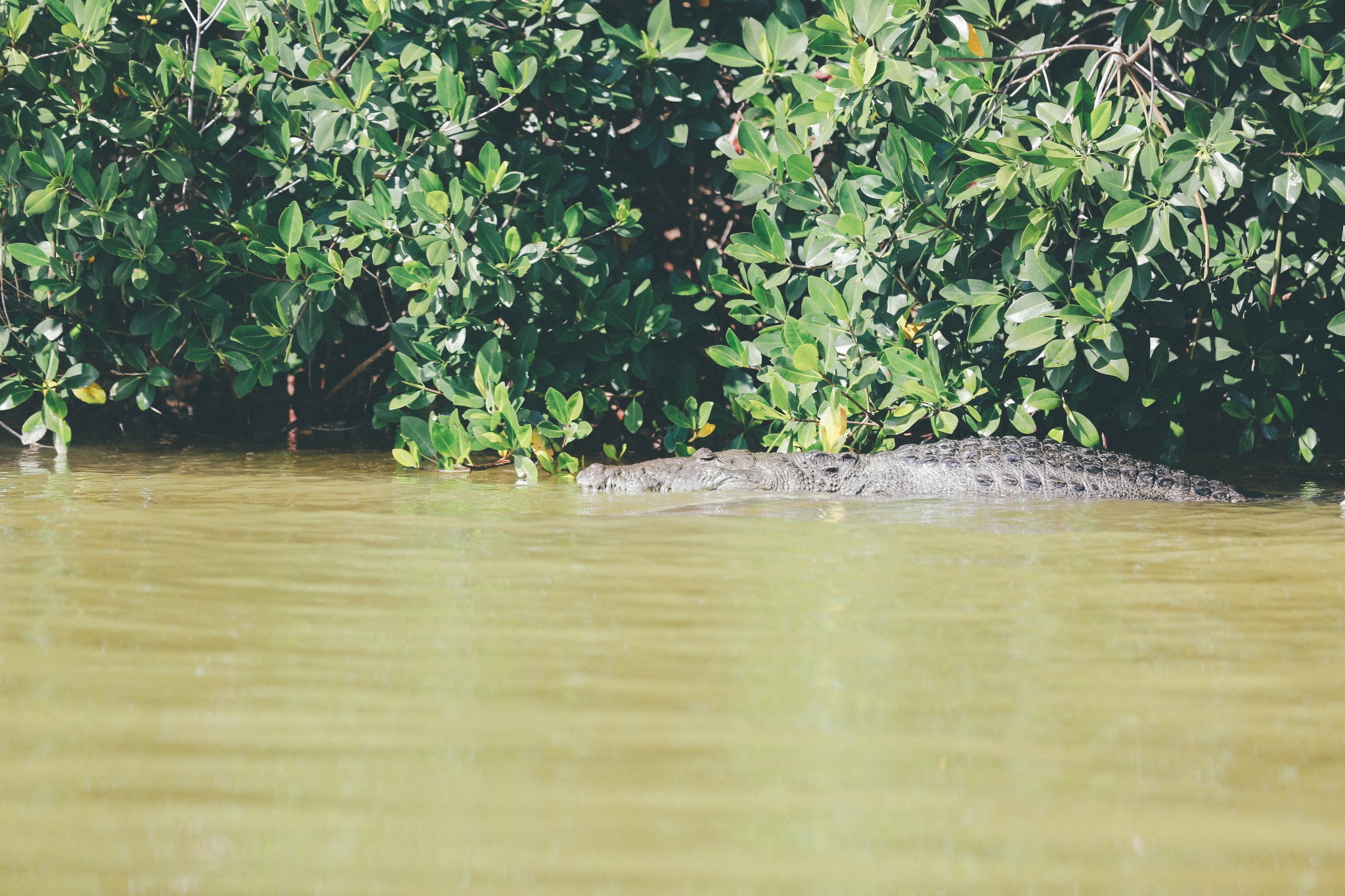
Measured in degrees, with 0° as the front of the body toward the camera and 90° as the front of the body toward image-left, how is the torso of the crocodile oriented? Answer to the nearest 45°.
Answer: approximately 90°
